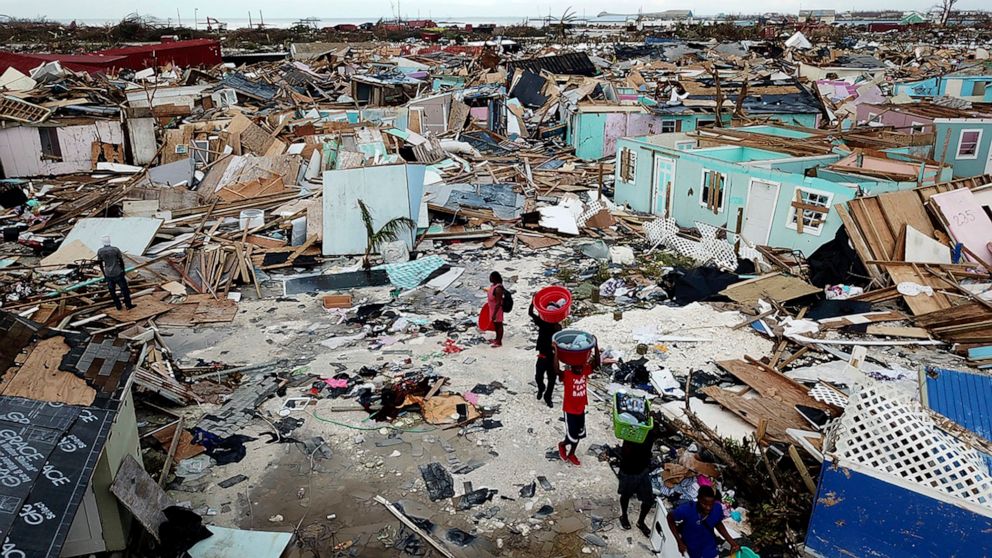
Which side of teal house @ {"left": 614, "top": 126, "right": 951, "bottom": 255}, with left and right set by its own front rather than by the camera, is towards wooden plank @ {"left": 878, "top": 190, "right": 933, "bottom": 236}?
left

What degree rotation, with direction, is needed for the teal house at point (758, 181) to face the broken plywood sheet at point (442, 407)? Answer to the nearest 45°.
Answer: approximately 45° to its left

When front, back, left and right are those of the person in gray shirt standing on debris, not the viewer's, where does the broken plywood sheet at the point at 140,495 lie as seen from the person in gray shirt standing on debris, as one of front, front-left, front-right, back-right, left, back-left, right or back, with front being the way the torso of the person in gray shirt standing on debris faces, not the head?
back

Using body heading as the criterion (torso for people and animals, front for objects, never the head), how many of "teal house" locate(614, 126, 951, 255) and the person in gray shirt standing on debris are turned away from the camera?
1

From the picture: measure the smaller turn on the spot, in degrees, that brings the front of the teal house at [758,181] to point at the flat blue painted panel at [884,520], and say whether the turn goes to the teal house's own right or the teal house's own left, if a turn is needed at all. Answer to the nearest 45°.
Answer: approximately 45° to the teal house's own left

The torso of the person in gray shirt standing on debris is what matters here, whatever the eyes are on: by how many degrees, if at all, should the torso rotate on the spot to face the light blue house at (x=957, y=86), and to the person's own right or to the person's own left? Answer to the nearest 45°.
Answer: approximately 90° to the person's own right

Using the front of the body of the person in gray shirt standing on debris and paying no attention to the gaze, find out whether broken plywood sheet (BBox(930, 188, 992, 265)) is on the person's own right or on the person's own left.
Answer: on the person's own right

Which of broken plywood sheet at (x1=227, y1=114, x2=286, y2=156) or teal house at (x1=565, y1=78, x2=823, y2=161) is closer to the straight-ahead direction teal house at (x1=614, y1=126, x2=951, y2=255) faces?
the broken plywood sheet

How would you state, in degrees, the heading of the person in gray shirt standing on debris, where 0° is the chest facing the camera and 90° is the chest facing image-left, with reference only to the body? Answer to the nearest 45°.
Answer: approximately 180°

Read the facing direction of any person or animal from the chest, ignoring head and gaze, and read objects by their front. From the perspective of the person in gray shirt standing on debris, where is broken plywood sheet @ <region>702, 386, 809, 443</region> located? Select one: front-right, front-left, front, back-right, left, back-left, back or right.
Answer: back-right

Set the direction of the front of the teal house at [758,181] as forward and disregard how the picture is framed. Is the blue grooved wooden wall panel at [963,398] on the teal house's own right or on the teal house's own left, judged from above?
on the teal house's own left

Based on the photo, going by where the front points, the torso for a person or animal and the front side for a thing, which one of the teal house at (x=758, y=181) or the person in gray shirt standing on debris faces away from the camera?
the person in gray shirt standing on debris
